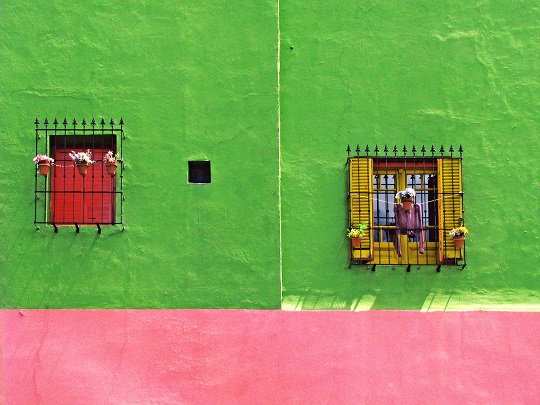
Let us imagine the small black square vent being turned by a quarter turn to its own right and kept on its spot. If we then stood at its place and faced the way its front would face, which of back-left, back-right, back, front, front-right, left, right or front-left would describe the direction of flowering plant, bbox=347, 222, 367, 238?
back

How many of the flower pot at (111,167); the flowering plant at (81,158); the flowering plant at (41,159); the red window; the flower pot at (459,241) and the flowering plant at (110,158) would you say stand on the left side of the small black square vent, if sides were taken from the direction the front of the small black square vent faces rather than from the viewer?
1

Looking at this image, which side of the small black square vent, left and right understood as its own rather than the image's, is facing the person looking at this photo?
front

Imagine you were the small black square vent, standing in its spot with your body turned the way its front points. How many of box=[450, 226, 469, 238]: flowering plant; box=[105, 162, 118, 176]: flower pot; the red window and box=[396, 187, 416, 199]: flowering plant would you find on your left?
2

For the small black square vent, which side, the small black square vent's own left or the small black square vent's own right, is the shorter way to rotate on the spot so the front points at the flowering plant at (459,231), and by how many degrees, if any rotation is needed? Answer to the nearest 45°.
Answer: approximately 90° to the small black square vent's own left

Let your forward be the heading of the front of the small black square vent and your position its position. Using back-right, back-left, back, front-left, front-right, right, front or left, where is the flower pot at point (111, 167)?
right

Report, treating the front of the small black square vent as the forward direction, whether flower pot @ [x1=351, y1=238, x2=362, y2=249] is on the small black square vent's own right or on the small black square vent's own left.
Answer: on the small black square vent's own left

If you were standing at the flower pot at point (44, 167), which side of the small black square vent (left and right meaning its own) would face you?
right

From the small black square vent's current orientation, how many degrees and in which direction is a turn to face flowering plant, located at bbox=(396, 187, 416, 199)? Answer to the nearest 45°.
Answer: approximately 90° to its left

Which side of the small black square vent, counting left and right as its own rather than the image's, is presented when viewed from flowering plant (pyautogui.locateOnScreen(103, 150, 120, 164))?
right

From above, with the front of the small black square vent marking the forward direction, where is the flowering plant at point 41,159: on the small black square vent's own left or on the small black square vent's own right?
on the small black square vent's own right

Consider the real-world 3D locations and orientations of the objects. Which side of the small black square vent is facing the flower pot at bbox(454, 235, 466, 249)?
left
